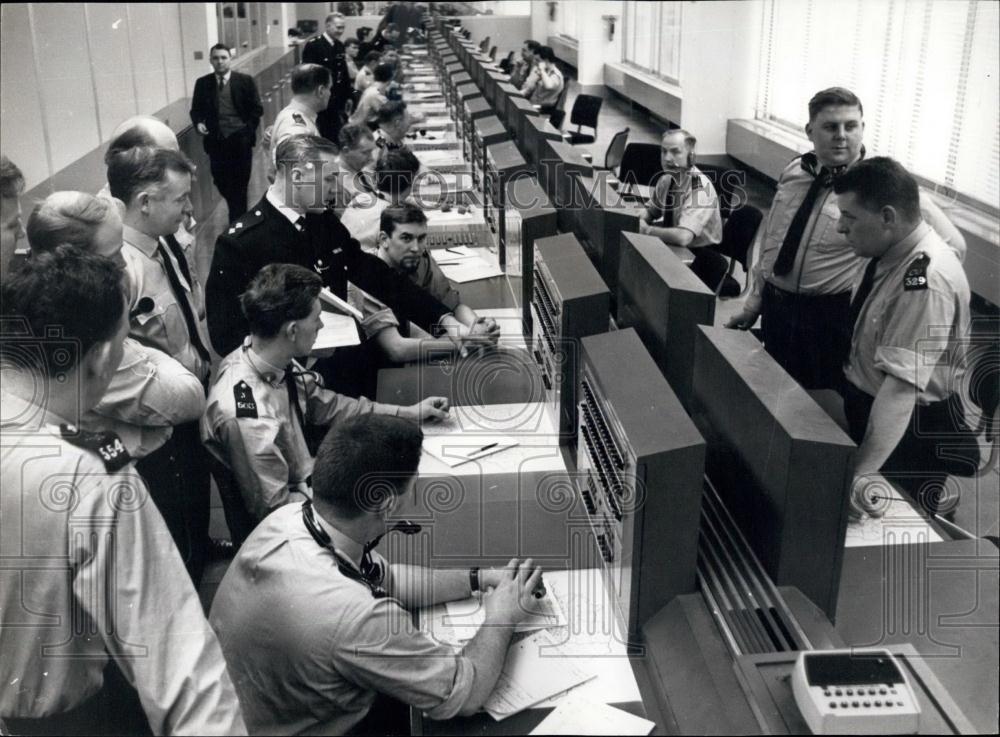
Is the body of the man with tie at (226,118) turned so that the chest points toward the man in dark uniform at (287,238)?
yes

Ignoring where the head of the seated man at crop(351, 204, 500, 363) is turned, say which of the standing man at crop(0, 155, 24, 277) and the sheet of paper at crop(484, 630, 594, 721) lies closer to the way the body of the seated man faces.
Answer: the sheet of paper

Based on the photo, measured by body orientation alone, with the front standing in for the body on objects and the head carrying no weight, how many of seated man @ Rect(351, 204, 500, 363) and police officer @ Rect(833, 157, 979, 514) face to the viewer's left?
1

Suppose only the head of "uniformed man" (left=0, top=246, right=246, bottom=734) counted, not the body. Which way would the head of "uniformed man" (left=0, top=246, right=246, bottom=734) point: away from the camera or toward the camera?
away from the camera

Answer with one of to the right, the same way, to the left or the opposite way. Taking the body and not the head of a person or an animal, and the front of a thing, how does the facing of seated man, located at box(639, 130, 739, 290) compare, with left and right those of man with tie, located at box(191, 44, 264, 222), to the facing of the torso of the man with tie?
to the right

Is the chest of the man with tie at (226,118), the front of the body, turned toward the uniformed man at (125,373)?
yes

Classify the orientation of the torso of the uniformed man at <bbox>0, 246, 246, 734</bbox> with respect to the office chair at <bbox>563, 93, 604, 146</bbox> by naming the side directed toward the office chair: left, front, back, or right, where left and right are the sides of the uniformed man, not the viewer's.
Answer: front

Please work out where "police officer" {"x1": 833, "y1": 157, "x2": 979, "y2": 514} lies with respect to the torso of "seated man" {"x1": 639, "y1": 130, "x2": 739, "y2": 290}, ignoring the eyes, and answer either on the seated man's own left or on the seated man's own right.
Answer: on the seated man's own left

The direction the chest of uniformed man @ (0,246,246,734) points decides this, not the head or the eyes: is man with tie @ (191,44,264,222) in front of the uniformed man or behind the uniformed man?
in front

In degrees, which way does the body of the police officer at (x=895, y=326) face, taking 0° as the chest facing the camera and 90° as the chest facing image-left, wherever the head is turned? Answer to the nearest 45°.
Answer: approximately 90°

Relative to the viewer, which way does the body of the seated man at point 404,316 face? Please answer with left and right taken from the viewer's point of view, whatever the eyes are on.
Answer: facing the viewer and to the right of the viewer

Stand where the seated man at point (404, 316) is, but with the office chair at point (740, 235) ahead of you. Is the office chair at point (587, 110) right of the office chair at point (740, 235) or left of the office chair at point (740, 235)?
left
